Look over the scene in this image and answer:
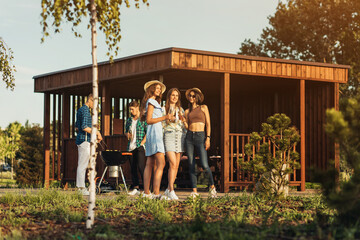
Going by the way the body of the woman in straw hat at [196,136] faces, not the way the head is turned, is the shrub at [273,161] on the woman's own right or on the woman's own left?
on the woman's own left

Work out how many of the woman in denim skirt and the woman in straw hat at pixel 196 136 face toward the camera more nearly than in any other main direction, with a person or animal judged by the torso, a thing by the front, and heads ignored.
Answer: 2

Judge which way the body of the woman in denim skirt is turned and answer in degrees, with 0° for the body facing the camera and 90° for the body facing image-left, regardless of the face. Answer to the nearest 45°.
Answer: approximately 0°

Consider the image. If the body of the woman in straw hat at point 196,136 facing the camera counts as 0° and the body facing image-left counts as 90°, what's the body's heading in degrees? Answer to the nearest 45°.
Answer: approximately 0°

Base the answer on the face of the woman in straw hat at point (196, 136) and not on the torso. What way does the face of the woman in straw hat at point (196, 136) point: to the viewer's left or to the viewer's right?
to the viewer's left

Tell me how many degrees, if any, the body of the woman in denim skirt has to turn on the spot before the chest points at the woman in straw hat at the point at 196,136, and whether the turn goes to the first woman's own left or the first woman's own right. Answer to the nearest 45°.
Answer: approximately 135° to the first woman's own left

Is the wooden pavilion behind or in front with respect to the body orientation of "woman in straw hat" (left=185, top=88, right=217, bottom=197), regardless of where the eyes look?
behind

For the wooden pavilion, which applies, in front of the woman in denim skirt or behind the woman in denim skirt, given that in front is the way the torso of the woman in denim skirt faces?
behind
